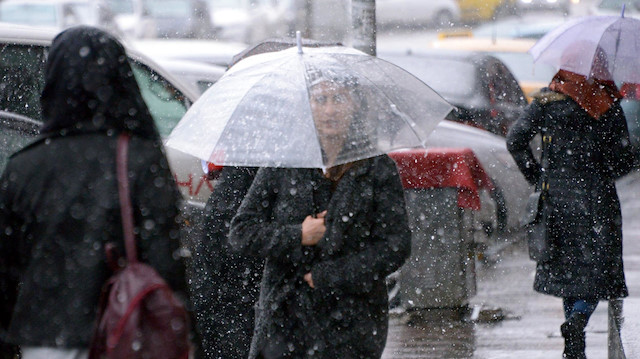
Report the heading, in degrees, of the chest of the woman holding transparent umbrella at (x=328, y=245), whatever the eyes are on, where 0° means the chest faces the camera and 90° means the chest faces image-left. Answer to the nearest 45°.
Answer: approximately 0°

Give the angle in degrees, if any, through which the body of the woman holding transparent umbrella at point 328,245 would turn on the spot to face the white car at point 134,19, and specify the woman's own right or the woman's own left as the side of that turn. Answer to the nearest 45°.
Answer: approximately 180°

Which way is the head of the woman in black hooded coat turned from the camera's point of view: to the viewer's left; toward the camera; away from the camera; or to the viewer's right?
away from the camera

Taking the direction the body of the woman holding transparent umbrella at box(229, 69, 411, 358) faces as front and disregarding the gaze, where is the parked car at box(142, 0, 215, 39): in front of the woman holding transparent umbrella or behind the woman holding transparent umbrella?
behind

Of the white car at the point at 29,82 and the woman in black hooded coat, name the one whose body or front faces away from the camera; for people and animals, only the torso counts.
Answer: the woman in black hooded coat

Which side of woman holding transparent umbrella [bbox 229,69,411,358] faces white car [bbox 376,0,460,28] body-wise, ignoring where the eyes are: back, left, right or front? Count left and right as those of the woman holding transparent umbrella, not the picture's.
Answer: back

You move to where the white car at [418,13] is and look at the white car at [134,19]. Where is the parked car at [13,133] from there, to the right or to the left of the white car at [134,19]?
left

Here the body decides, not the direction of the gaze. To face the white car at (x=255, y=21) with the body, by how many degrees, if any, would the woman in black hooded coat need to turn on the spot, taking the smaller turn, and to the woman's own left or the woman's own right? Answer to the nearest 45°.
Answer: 0° — they already face it

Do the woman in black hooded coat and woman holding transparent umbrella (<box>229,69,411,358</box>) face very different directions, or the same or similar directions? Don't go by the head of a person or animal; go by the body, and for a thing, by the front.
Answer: very different directions

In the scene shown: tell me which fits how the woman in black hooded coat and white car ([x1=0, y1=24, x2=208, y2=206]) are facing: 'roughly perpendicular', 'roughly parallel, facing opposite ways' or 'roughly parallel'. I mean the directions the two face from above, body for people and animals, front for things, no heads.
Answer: roughly perpendicular

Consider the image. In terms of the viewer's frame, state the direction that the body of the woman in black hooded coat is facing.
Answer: away from the camera
